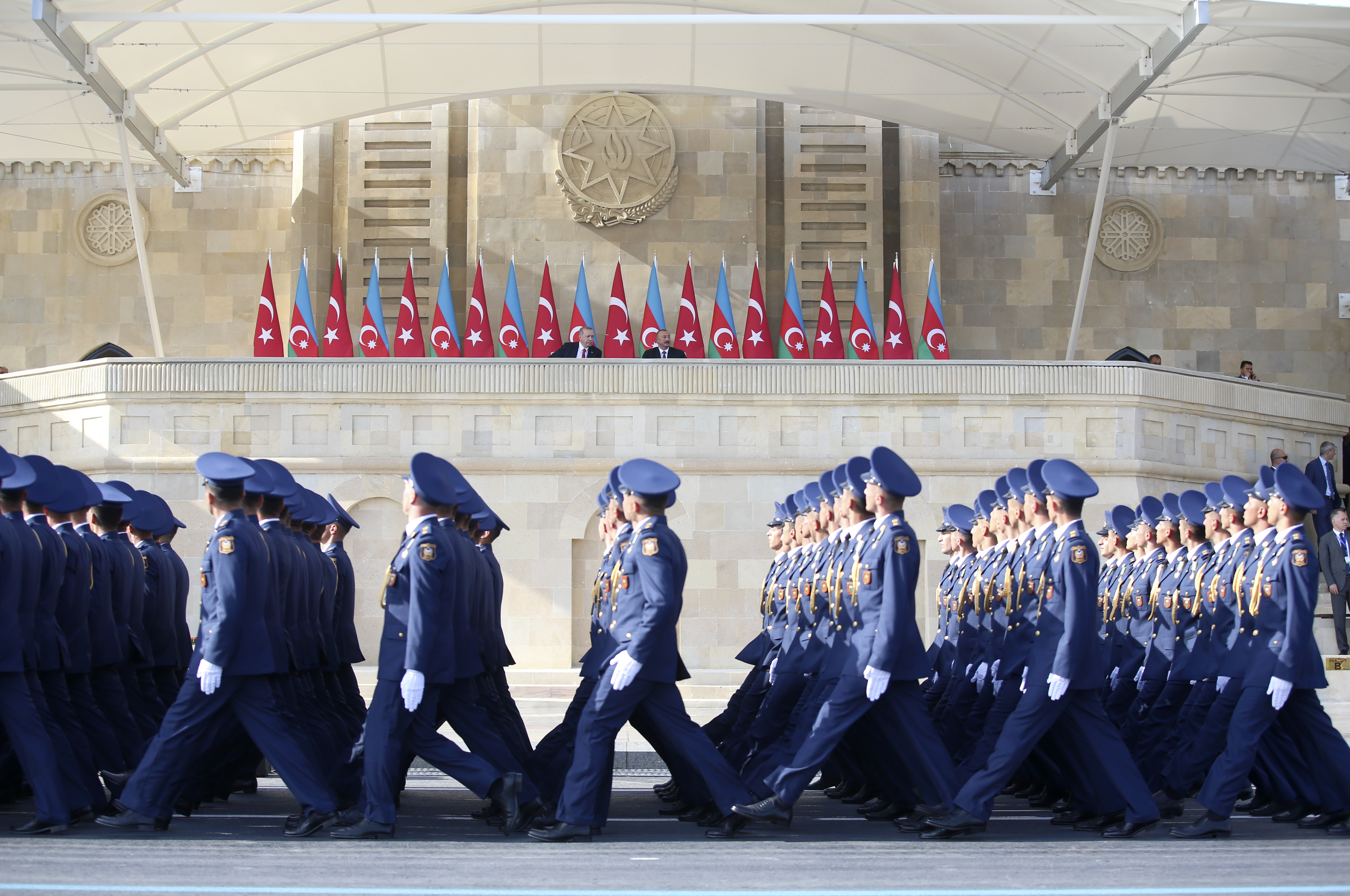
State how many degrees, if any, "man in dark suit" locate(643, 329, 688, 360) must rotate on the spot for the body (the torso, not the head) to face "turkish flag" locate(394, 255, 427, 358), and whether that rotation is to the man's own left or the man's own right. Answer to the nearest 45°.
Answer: approximately 135° to the man's own right

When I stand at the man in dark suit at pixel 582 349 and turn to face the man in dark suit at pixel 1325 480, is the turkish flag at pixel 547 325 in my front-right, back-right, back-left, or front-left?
back-left

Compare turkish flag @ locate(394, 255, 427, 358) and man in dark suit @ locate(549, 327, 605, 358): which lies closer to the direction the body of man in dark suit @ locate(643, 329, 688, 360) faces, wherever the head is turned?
the man in dark suit

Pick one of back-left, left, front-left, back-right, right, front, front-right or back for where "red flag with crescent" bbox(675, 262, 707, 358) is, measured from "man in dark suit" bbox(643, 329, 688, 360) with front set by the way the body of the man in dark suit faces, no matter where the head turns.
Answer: back

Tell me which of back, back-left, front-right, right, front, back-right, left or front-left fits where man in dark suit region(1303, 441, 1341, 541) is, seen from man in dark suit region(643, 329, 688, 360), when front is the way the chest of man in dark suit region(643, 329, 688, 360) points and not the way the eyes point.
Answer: left

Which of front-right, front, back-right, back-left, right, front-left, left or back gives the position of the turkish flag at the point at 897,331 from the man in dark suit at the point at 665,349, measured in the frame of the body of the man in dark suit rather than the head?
back-left

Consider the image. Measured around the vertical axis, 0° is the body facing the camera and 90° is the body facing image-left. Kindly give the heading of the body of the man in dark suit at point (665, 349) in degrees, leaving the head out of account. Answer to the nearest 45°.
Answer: approximately 0°
